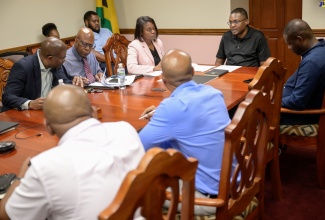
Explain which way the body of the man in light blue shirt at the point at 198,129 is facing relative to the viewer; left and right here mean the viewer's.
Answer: facing away from the viewer and to the left of the viewer

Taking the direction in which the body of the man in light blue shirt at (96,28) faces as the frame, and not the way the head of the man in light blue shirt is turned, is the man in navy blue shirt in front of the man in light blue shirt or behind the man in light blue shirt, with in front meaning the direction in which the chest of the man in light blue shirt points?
in front

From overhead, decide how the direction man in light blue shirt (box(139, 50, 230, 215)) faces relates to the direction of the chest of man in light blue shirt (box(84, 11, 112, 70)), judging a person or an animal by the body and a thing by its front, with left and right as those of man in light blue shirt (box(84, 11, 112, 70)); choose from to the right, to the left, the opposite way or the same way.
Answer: the opposite way

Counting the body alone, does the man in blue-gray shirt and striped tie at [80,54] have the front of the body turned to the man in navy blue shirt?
yes

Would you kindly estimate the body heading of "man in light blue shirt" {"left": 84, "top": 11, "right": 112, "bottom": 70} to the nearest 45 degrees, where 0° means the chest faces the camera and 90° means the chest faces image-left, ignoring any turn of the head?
approximately 315°

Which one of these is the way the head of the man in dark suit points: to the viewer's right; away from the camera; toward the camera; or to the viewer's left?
to the viewer's right

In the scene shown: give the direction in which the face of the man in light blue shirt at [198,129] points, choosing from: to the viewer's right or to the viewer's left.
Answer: to the viewer's left

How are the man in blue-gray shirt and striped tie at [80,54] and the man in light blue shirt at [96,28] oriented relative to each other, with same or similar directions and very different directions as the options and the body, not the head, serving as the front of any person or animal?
same or similar directions

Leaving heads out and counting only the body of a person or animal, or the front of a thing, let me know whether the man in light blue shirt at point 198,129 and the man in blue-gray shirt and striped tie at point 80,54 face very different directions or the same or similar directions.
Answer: very different directions

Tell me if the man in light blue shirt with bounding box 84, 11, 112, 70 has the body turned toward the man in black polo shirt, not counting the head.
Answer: yes

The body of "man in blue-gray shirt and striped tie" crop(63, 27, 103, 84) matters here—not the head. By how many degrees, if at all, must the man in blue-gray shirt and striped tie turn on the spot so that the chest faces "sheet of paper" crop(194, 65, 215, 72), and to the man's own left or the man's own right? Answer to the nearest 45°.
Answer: approximately 45° to the man's own left

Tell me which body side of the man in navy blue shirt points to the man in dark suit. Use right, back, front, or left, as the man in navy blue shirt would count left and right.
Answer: front
